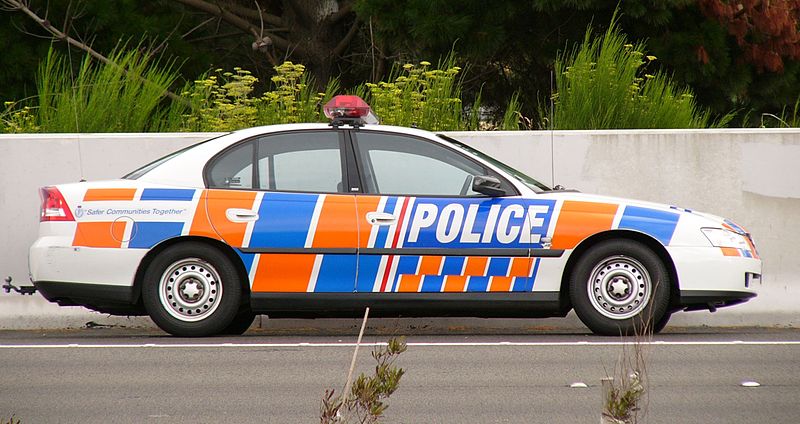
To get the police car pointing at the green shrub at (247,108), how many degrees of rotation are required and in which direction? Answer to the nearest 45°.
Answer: approximately 135° to its left

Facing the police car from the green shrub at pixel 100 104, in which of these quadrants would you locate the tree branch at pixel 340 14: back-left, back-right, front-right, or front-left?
back-left

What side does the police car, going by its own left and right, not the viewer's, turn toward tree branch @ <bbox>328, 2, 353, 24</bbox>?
left

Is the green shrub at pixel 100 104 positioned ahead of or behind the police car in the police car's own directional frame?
behind

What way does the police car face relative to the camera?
to the viewer's right
